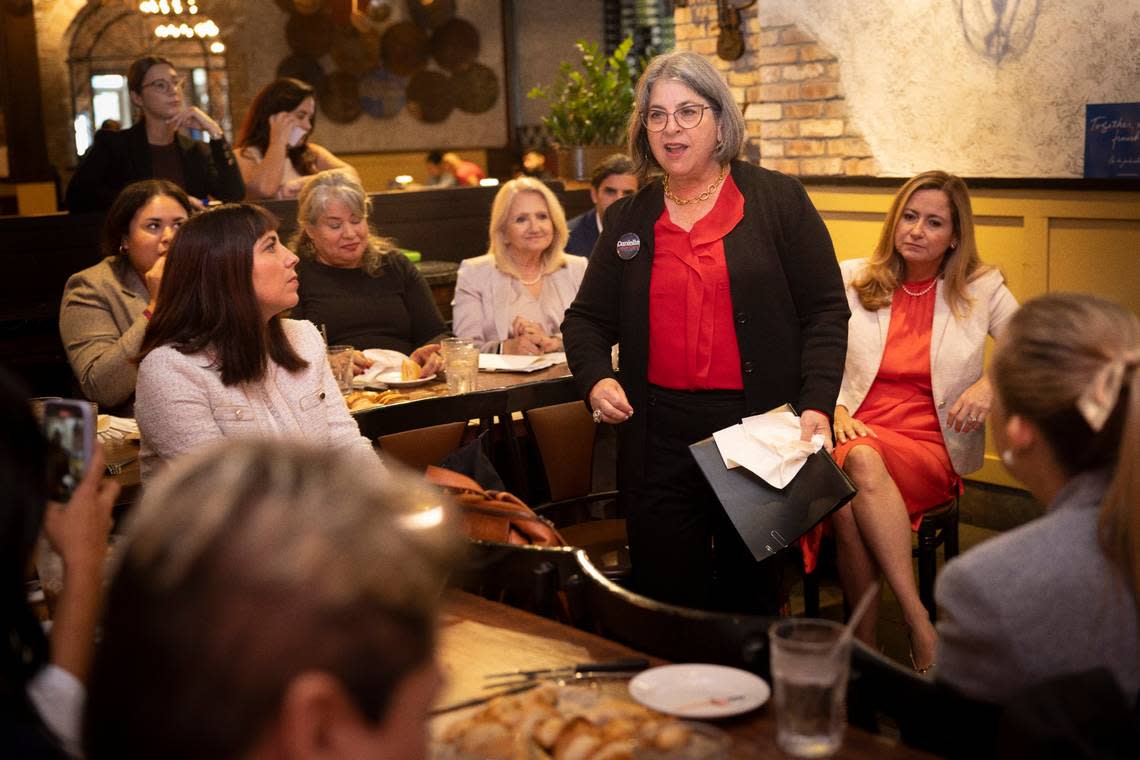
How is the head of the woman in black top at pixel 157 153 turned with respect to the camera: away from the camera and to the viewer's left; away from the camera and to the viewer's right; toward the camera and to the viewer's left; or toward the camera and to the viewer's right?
toward the camera and to the viewer's right

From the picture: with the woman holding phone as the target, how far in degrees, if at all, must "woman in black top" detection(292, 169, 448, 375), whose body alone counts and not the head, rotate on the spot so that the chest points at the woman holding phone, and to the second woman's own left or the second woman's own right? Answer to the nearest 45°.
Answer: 0° — they already face them

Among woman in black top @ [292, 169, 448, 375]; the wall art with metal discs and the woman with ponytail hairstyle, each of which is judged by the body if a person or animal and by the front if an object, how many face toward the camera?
2

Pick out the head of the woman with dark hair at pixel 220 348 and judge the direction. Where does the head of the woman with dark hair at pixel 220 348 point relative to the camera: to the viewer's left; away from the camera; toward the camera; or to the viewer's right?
to the viewer's right

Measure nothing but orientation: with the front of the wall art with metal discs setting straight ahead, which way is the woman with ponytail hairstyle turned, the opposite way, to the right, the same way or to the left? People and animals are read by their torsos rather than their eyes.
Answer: the opposite way

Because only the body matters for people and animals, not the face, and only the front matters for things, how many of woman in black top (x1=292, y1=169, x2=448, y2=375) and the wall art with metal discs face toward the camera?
2

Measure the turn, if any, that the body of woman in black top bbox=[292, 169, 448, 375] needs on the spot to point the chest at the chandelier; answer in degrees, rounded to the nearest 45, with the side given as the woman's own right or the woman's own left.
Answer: approximately 180°

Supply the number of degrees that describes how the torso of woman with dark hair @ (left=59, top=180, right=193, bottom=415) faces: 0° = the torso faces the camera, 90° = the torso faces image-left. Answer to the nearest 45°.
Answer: approximately 315°

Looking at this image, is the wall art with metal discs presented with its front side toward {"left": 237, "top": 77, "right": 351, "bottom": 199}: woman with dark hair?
yes

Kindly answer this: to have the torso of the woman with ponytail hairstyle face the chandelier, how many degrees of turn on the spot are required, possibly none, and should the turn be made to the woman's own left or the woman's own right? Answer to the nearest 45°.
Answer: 0° — they already face it
